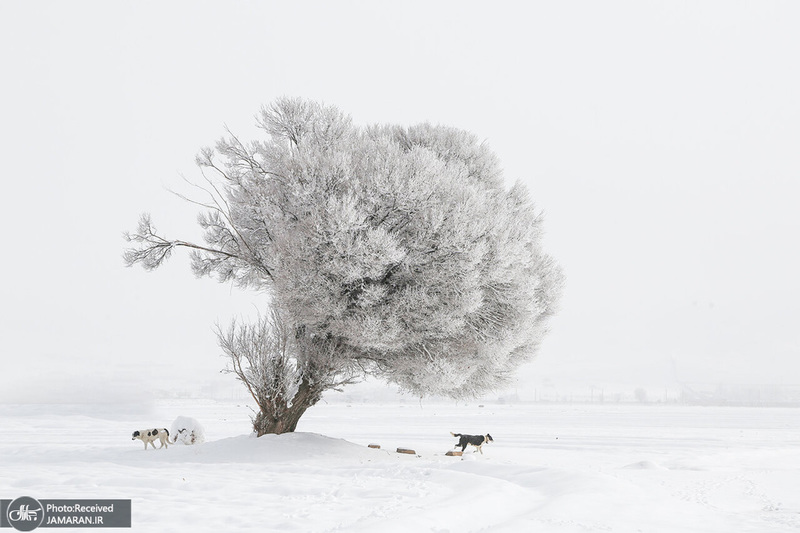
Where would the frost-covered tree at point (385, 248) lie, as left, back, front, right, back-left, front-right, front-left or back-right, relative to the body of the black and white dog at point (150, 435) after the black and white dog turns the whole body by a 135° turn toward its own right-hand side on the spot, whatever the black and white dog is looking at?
right

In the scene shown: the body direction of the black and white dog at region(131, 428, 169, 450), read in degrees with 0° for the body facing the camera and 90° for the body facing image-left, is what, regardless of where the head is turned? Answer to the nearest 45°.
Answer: approximately 90°
